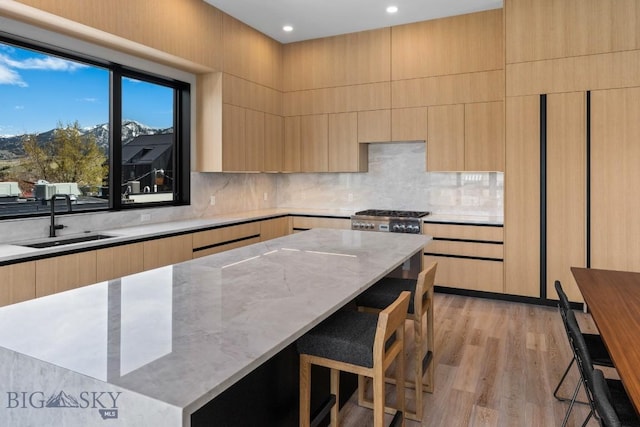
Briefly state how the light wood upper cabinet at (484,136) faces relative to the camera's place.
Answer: facing the viewer

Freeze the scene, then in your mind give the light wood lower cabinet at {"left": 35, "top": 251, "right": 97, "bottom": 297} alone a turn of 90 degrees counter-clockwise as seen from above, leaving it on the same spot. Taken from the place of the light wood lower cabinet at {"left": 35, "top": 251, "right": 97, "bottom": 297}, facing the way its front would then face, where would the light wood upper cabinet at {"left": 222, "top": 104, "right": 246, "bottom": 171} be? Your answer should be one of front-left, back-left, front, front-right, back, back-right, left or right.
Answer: front

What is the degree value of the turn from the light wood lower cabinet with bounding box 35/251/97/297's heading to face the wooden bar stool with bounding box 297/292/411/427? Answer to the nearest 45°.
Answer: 0° — it already faces it

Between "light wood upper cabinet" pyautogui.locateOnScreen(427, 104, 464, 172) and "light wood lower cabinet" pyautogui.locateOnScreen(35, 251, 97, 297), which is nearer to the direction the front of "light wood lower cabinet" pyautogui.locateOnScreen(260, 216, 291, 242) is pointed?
the light wood upper cabinet

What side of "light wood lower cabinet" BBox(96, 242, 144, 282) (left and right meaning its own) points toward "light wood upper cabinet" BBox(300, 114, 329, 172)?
left

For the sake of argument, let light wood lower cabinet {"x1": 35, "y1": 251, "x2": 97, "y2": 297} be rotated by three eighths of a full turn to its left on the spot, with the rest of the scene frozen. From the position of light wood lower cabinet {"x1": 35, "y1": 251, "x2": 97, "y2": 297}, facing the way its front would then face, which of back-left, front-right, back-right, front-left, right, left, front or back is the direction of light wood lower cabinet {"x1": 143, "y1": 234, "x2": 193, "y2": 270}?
front-right

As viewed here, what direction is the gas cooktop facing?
toward the camera

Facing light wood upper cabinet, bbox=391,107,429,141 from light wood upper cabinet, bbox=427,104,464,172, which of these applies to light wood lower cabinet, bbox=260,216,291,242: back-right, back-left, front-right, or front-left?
front-left

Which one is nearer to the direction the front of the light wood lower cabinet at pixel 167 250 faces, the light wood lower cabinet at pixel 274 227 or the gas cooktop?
the gas cooktop

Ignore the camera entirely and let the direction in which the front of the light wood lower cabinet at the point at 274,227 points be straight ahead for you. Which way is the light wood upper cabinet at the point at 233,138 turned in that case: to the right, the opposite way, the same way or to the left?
the same way

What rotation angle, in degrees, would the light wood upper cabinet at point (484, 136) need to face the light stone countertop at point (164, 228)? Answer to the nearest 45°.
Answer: approximately 45° to its right

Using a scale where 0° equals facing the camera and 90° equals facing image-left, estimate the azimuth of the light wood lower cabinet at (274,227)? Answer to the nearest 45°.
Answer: approximately 315°

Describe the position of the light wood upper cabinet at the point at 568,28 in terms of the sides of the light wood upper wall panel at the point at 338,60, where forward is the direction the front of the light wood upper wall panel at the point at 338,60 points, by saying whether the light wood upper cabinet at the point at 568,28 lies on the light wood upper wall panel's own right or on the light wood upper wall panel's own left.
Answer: on the light wood upper wall panel's own left

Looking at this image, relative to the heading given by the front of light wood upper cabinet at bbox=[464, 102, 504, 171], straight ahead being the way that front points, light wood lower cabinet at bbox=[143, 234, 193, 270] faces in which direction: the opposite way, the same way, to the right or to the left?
to the left

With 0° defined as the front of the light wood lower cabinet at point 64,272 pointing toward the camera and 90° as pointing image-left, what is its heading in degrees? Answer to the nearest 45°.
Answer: approximately 315°

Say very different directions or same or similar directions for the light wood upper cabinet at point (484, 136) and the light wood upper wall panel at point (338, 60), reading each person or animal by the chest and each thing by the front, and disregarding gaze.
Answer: same or similar directions

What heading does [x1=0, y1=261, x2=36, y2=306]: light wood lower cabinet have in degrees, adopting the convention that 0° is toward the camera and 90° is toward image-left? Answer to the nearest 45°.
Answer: approximately 315°

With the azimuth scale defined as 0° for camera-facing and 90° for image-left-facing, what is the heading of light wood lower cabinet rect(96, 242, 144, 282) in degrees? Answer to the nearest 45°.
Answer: approximately 315°
